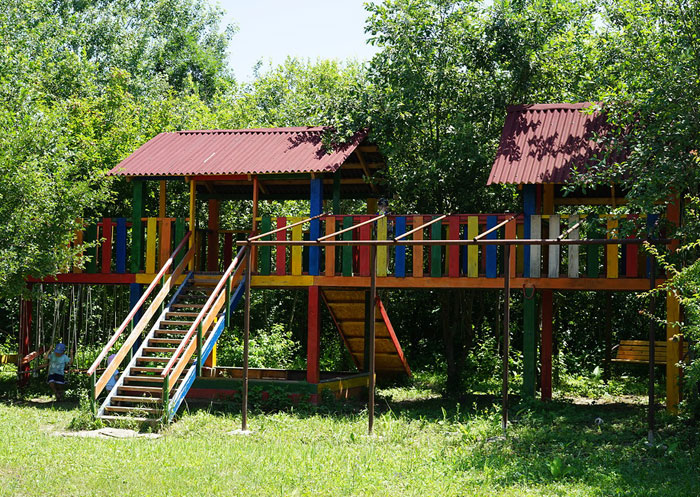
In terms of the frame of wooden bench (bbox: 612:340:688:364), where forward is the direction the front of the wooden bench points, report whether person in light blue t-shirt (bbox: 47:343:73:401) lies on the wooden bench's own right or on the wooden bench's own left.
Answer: on the wooden bench's own right

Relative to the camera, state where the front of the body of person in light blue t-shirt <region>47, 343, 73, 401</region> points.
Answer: toward the camera

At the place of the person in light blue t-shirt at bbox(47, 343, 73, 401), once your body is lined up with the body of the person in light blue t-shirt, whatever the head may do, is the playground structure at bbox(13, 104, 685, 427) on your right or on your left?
on your left

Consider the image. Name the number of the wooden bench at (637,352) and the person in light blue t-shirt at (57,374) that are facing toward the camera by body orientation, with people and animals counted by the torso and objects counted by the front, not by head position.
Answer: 2

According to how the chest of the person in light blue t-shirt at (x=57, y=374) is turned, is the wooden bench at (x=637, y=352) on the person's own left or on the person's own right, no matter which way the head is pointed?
on the person's own left
